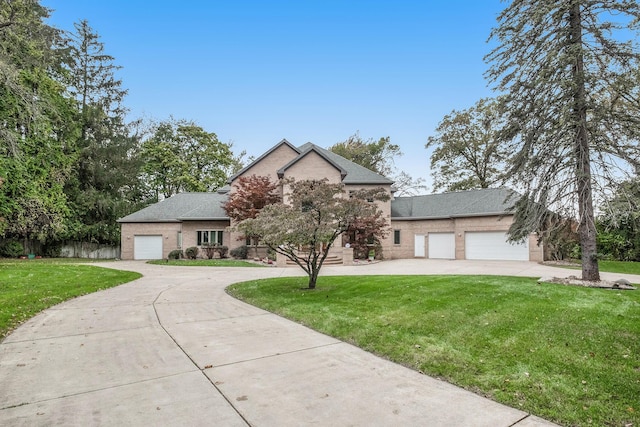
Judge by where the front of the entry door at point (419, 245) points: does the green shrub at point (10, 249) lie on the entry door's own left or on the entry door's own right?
on the entry door's own right

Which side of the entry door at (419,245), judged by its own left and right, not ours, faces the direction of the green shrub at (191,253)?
right

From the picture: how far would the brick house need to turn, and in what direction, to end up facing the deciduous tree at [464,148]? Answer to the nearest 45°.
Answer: approximately 135° to its left

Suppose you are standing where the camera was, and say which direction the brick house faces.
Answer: facing the viewer

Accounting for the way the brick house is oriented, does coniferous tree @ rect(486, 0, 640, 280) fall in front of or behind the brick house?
in front

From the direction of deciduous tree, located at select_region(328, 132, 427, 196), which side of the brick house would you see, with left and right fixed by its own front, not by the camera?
back

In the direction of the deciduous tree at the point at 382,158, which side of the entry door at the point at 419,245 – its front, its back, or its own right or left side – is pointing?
back

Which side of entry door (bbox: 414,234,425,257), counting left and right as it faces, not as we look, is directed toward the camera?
front

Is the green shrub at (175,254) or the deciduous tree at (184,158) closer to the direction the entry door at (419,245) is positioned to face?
the green shrub

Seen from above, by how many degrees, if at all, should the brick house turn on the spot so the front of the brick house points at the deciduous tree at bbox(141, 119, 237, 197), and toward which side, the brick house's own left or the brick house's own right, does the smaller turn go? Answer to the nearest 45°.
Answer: approximately 135° to the brick house's own right

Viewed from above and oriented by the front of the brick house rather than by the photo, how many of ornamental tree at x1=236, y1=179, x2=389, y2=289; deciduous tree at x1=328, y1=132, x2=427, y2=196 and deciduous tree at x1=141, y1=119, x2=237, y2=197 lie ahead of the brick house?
1

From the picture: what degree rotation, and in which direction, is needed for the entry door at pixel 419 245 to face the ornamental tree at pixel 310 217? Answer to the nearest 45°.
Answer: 0° — it already faces it

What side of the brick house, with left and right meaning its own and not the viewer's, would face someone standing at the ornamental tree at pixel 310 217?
front

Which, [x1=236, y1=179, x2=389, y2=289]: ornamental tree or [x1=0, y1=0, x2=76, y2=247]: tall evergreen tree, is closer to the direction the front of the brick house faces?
the ornamental tree

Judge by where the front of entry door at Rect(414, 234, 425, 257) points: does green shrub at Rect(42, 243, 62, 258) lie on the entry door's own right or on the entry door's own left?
on the entry door's own right
